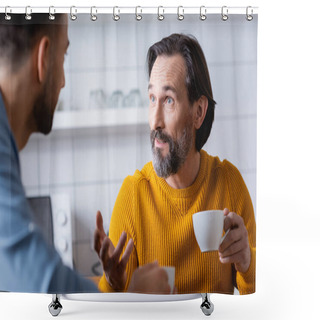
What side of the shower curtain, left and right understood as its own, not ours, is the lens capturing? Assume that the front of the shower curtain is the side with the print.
front
